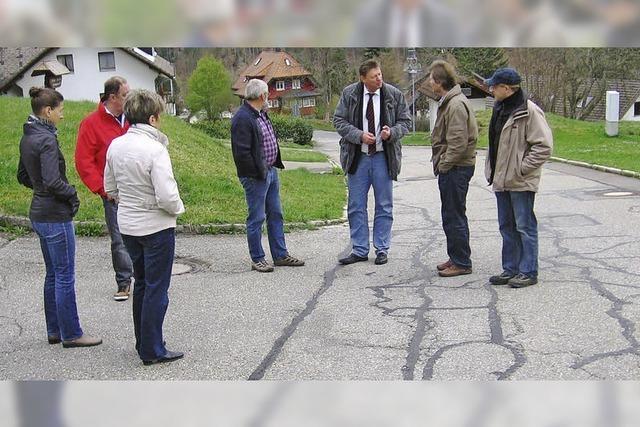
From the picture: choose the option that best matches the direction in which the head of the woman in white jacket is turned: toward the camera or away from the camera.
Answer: away from the camera

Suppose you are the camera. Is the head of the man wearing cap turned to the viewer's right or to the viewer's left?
to the viewer's left

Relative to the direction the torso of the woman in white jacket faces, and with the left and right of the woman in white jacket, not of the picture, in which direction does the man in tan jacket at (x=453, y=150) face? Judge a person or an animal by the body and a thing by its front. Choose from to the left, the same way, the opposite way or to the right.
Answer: to the left

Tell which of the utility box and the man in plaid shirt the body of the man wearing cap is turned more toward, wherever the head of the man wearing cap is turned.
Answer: the man in plaid shirt

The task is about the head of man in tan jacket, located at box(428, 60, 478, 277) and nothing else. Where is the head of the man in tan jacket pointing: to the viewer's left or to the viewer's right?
to the viewer's left

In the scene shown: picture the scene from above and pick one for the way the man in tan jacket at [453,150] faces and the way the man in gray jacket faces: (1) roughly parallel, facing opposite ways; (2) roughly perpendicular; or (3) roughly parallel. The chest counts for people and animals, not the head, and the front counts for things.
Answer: roughly perpendicular

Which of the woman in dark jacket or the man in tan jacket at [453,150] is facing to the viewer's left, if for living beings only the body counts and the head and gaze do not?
the man in tan jacket

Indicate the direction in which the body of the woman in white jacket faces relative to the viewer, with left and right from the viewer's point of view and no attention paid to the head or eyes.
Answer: facing away from the viewer and to the right of the viewer

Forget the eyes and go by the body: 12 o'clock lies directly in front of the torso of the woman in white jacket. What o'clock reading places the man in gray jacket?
The man in gray jacket is roughly at 12 o'clock from the woman in white jacket.

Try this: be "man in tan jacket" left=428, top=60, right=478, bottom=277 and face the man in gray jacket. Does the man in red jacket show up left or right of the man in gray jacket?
left

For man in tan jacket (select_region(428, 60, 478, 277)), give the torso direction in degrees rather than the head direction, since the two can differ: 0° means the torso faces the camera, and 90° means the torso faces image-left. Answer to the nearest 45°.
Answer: approximately 90°

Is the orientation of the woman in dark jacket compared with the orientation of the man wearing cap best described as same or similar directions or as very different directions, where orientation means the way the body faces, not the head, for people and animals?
very different directions
